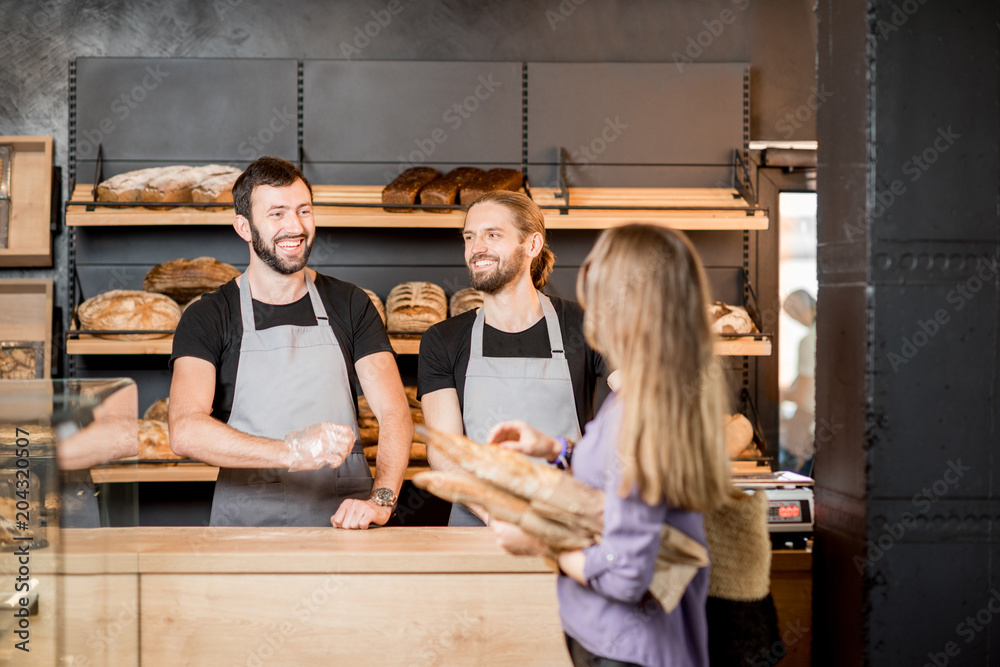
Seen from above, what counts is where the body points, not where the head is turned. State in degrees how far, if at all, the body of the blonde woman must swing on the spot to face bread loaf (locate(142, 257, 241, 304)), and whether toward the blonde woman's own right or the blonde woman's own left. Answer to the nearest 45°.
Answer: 0° — they already face it

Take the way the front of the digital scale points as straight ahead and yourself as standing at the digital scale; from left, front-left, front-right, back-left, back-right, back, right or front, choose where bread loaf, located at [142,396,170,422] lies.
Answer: right

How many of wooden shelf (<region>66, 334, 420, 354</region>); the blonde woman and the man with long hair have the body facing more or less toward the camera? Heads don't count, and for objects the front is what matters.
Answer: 2

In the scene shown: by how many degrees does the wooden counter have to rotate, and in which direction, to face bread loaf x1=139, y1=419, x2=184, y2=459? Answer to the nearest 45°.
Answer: approximately 135° to its right

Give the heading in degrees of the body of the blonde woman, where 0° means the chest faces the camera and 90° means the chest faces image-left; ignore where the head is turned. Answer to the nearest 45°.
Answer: approximately 135°

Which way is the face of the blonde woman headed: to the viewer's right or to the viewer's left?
to the viewer's left

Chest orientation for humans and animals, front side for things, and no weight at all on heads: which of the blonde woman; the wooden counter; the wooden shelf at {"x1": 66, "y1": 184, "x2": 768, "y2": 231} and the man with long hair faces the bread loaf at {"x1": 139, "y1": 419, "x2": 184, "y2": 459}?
the blonde woman

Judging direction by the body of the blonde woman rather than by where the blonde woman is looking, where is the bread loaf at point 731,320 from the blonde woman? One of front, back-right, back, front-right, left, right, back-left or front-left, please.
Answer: front-right
